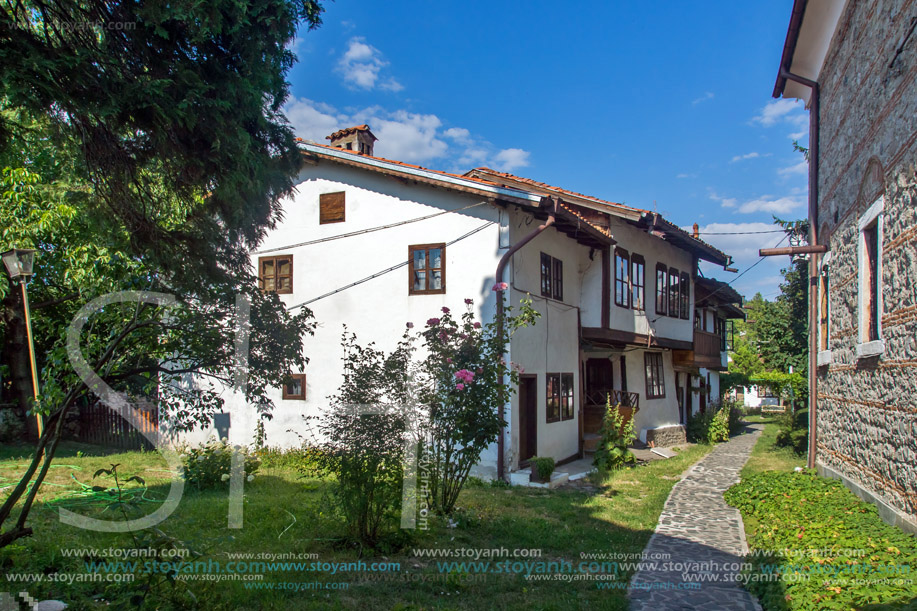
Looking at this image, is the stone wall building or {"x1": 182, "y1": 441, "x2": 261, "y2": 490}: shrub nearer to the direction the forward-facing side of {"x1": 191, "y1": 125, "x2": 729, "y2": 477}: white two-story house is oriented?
the stone wall building

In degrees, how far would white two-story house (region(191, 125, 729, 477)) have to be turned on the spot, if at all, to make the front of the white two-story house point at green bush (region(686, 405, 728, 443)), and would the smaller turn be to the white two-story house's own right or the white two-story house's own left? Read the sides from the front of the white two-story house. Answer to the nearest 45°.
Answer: approximately 90° to the white two-story house's own left

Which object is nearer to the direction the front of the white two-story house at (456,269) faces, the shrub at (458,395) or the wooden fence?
the shrub

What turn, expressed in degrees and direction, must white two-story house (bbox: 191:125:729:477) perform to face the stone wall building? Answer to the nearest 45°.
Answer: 0° — it already faces it

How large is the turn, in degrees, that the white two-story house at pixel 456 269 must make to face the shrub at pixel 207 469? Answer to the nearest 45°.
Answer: approximately 90° to its right

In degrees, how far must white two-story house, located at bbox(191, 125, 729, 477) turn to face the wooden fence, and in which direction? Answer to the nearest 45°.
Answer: approximately 135° to its right

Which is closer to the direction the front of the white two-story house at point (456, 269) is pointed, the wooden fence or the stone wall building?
the stone wall building

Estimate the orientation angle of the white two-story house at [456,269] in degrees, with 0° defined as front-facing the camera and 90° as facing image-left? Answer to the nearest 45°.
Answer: approximately 315°
